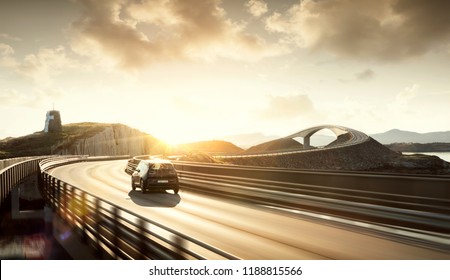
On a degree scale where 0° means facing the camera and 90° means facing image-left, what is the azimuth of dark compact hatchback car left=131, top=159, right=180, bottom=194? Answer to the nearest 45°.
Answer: approximately 135°
